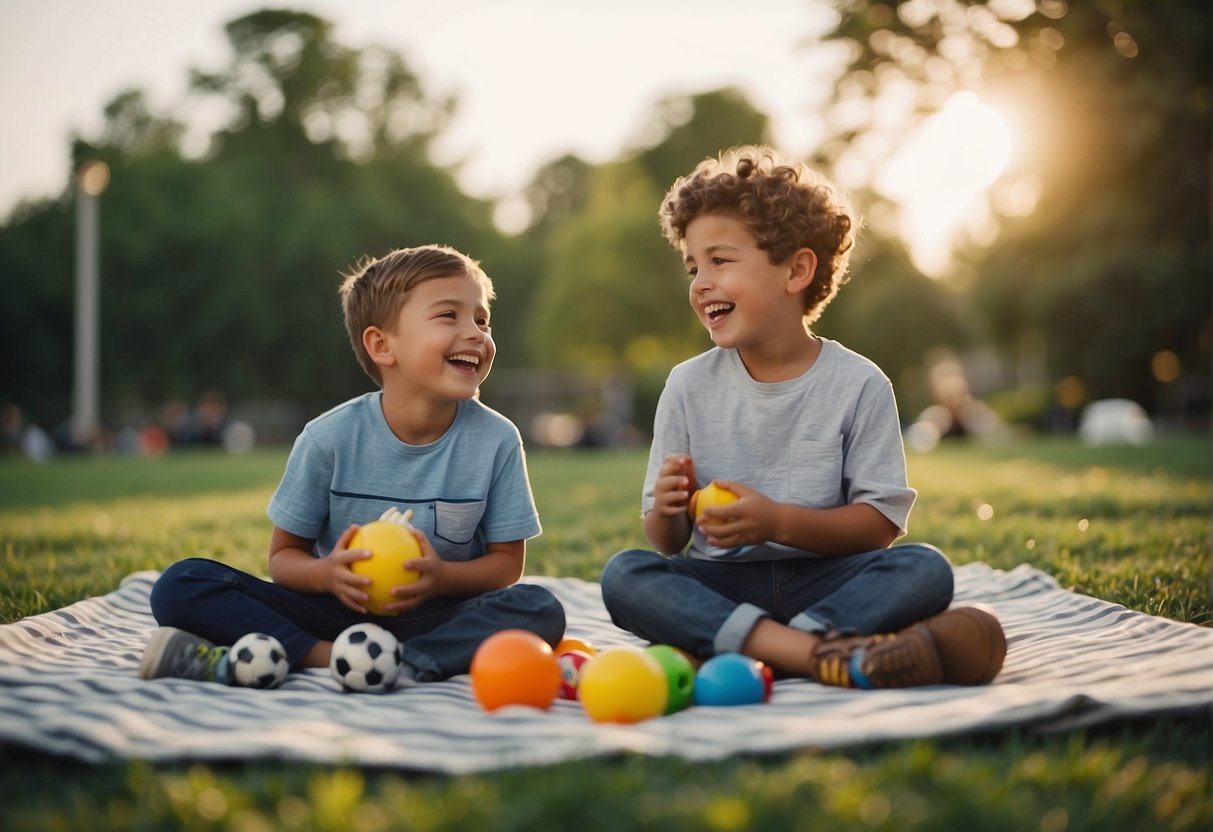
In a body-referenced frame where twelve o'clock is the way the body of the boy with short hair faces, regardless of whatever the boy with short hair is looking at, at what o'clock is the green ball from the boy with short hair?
The green ball is roughly at 11 o'clock from the boy with short hair.

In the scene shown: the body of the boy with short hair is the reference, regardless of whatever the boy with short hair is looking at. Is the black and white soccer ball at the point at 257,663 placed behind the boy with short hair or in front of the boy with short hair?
in front

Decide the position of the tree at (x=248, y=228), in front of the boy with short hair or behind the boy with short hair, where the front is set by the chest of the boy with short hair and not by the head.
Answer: behind

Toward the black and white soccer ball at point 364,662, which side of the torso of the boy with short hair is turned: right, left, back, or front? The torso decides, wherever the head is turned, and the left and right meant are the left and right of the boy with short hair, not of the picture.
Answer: front

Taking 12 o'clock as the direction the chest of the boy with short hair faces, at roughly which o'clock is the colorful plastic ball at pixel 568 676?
The colorful plastic ball is roughly at 11 o'clock from the boy with short hair.

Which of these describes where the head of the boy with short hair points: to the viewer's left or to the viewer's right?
to the viewer's right

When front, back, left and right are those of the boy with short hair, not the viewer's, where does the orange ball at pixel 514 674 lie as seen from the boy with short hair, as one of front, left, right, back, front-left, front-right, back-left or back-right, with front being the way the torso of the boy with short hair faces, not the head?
front

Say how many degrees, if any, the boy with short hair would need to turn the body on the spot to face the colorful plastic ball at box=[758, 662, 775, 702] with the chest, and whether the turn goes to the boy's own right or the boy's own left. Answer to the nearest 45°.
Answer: approximately 45° to the boy's own left

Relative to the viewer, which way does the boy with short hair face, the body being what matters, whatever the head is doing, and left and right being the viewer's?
facing the viewer
